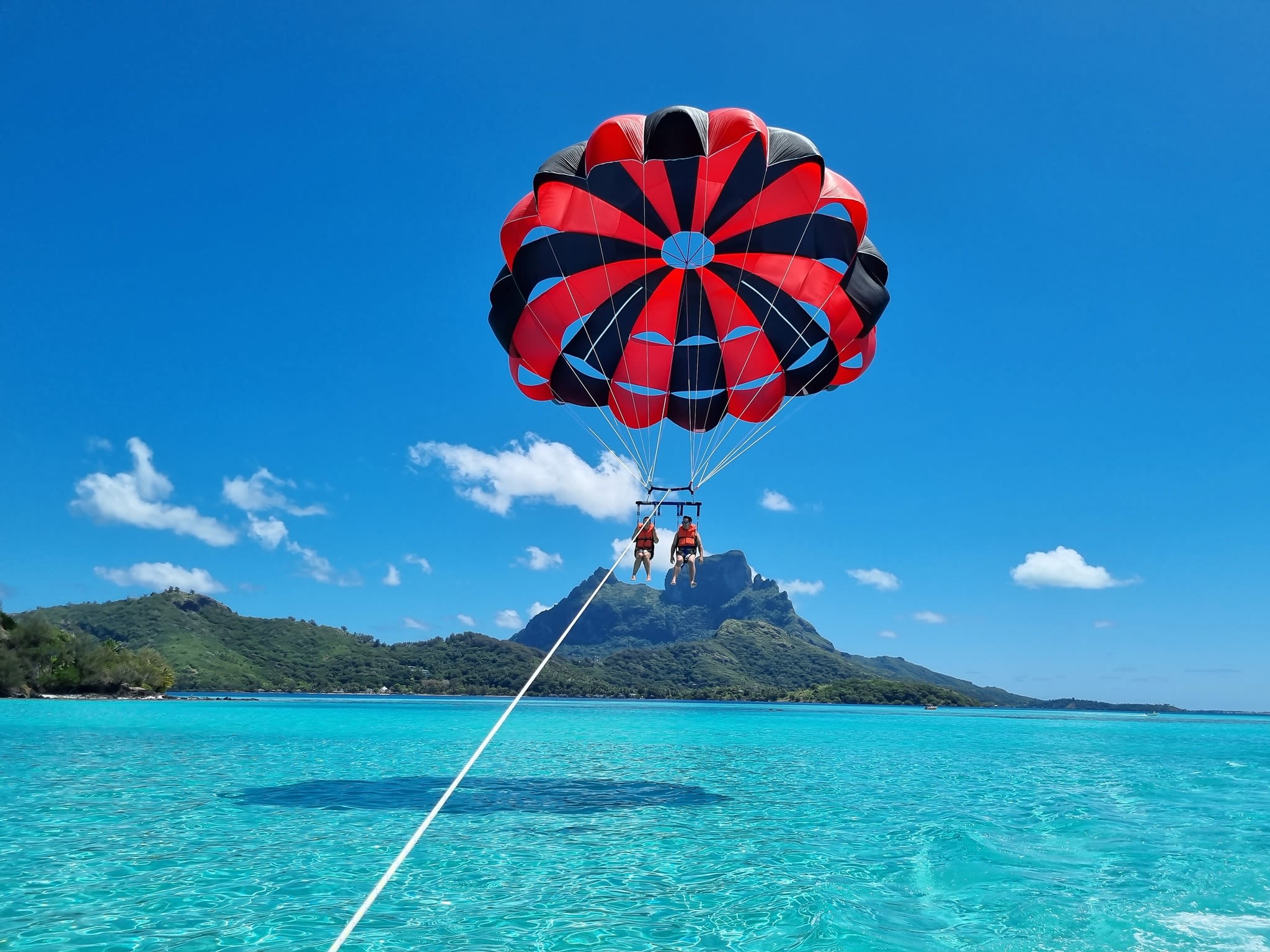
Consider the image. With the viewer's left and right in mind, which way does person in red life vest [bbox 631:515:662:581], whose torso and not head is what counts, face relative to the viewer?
facing the viewer

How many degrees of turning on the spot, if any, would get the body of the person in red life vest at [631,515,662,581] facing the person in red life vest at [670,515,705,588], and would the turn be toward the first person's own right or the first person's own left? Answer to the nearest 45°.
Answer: approximately 90° to the first person's own left

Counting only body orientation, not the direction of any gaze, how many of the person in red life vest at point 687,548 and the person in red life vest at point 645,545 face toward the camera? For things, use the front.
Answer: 2

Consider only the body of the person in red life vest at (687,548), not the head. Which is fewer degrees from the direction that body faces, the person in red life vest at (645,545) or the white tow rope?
the white tow rope

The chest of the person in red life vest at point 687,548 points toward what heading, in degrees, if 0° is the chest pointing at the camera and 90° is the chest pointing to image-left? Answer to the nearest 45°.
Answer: approximately 0°

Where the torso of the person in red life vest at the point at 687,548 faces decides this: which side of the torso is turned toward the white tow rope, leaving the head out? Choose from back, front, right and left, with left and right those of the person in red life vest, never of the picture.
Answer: front

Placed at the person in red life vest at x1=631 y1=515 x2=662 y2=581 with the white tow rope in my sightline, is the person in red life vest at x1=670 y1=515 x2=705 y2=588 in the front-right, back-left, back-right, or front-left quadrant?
back-left

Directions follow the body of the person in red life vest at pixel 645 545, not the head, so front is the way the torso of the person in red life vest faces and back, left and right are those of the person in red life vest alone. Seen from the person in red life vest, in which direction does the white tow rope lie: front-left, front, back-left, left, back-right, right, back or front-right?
front
